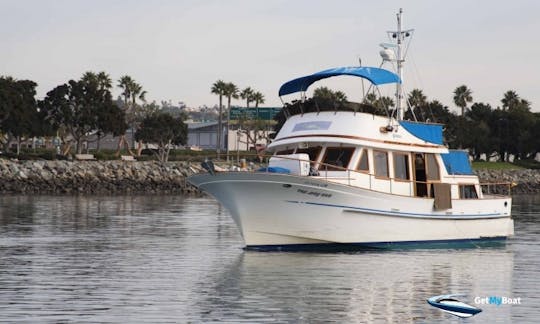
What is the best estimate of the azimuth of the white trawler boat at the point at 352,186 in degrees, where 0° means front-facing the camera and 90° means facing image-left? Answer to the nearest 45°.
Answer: approximately 45°
